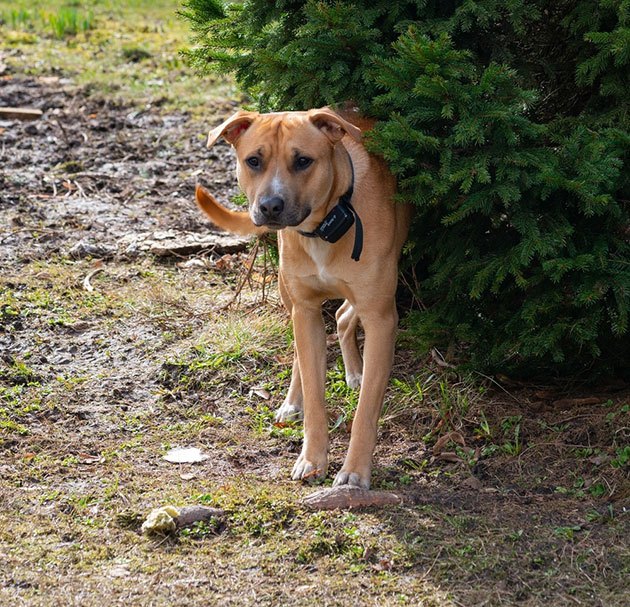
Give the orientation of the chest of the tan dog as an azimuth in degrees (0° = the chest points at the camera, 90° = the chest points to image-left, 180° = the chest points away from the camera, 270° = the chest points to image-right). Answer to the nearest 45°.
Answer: approximately 0°

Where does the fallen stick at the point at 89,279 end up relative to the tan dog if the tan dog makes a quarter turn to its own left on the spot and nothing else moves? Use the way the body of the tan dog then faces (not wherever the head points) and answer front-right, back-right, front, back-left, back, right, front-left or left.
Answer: back-left

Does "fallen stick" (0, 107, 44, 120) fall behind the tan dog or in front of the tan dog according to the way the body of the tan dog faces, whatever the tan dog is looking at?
behind
